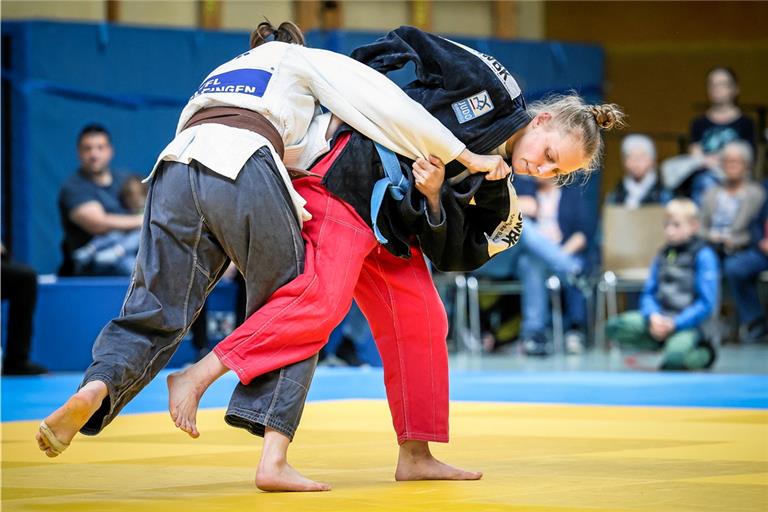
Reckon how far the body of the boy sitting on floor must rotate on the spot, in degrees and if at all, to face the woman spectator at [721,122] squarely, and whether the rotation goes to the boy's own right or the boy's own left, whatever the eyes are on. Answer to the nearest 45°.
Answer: approximately 135° to the boy's own right

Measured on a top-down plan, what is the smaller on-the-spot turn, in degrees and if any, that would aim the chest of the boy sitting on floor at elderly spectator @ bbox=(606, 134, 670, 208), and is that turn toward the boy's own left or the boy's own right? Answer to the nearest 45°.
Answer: approximately 135° to the boy's own right

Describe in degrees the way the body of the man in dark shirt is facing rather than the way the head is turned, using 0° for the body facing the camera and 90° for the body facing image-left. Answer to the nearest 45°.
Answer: approximately 315°

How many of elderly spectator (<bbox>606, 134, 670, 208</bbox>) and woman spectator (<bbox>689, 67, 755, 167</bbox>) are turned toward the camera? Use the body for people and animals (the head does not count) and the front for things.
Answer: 2

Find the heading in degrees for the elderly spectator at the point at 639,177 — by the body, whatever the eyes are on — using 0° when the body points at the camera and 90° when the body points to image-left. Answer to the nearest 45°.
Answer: approximately 0°

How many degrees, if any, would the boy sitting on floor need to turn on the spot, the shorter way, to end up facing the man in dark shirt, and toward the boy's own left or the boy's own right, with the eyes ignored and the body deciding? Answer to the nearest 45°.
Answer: approximately 45° to the boy's own right

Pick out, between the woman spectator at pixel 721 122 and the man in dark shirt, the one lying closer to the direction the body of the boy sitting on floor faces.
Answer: the man in dark shirt

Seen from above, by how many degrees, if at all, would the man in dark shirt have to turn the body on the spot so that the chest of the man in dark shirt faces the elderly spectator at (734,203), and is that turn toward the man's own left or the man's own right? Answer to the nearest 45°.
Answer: approximately 45° to the man's own left
